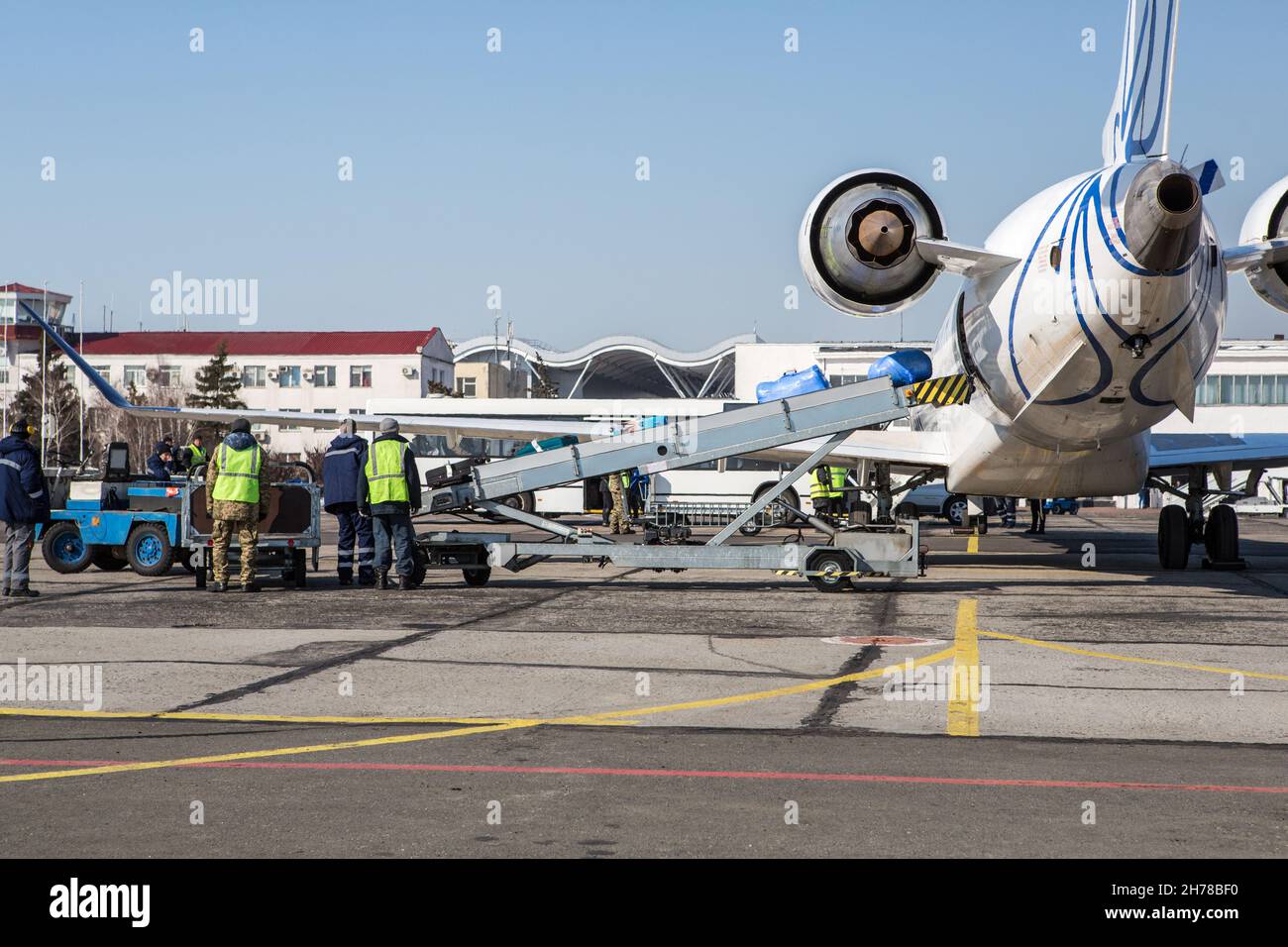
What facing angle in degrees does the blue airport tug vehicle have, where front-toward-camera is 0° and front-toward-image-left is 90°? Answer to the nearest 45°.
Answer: approximately 90°

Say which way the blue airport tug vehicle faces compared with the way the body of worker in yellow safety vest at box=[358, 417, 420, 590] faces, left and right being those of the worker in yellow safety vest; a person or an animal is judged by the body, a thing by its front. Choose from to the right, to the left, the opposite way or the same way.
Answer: to the left

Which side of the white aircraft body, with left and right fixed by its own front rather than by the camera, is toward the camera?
back

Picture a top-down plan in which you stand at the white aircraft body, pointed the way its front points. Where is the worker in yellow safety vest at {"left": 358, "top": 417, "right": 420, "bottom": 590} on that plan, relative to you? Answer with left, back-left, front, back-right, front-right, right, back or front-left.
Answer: left

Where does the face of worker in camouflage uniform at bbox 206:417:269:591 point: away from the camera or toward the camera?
away from the camera

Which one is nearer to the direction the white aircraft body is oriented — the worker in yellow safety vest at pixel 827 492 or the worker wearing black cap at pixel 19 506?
the worker in yellow safety vest

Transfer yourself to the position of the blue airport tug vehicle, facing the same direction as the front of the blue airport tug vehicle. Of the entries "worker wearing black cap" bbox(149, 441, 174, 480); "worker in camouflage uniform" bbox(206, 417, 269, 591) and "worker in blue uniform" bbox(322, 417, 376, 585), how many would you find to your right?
1

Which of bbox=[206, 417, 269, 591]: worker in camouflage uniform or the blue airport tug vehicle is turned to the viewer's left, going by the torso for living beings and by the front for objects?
the blue airport tug vehicle

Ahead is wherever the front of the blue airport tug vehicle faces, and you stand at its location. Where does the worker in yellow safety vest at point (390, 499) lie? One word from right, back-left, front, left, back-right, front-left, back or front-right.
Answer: back-left

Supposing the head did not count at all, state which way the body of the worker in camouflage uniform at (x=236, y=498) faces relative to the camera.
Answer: away from the camera

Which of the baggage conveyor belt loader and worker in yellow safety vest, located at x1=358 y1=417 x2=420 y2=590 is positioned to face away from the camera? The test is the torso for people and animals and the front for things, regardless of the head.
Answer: the worker in yellow safety vest

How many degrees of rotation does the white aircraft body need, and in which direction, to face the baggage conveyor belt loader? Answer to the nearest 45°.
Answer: approximately 90° to its left

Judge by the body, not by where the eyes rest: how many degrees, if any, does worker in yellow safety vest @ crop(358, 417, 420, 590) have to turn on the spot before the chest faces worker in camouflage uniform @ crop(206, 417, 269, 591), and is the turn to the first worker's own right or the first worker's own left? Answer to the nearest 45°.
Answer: approximately 90° to the first worker's own left

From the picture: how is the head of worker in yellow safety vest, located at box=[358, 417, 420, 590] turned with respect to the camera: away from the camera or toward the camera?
away from the camera

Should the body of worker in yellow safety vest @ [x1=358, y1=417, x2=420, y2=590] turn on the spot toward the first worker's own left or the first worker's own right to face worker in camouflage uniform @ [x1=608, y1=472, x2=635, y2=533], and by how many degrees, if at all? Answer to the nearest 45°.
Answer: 0° — they already face them

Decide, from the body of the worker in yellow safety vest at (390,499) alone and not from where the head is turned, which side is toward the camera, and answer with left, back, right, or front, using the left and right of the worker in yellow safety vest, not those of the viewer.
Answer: back
